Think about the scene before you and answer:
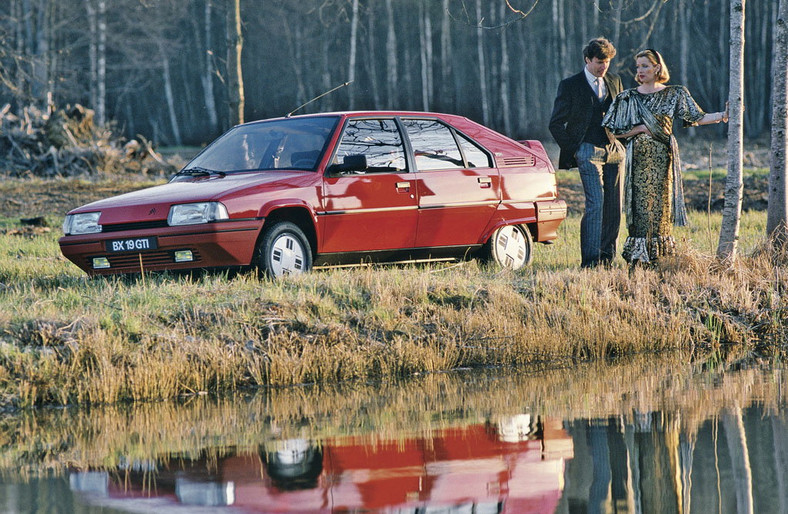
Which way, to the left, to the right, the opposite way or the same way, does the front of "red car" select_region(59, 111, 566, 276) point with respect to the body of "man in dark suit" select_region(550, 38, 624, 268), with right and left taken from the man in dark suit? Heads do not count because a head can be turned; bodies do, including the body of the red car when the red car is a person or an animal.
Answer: to the right

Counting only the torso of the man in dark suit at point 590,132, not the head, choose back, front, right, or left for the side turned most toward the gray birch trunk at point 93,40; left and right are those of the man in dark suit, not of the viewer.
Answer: back

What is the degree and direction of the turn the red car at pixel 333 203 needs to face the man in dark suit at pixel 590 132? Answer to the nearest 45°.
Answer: approximately 135° to its left

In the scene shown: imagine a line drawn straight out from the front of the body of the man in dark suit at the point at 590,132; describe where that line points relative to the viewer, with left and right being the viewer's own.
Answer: facing the viewer and to the right of the viewer

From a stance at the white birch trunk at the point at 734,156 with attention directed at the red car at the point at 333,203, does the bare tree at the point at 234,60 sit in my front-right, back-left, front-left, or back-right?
front-right

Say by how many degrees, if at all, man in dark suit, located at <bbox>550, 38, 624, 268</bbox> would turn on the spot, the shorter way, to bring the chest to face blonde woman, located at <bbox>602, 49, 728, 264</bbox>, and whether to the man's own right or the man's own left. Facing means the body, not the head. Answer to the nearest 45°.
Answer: approximately 45° to the man's own left

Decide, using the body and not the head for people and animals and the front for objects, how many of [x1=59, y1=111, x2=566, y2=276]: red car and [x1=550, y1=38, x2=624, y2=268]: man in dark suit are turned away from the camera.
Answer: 0

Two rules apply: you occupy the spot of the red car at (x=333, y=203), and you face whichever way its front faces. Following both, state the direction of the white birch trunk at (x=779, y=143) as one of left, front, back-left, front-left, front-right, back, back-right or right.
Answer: back-left

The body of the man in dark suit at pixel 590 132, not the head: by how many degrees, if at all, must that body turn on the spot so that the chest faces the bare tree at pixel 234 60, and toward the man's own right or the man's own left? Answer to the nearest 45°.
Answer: approximately 180°

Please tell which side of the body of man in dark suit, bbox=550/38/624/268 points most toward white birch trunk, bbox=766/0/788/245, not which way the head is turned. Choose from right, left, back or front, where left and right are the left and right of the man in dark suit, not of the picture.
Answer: left

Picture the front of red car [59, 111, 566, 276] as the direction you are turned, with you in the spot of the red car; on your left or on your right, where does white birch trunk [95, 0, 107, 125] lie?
on your right

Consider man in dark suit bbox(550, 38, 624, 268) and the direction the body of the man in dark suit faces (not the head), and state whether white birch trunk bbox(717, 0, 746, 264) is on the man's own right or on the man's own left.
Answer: on the man's own left
